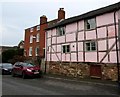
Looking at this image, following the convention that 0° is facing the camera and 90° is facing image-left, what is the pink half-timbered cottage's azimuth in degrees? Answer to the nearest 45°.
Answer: approximately 45°

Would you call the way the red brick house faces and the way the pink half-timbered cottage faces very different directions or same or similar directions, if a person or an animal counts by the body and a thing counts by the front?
same or similar directions

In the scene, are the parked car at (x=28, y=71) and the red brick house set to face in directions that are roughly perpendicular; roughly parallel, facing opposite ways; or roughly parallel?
roughly perpendicular

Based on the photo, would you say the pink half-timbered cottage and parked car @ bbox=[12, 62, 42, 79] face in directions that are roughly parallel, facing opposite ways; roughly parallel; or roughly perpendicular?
roughly perpendicular

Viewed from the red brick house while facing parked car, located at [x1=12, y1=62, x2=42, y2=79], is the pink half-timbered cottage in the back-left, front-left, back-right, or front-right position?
front-left

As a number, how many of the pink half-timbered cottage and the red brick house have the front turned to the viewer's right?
0

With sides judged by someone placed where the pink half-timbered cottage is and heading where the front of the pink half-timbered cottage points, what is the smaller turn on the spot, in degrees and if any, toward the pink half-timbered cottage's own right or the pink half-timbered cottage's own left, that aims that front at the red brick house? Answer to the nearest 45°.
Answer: approximately 90° to the pink half-timbered cottage's own right

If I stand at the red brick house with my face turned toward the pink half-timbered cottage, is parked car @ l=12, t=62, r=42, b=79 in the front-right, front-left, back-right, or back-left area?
front-right

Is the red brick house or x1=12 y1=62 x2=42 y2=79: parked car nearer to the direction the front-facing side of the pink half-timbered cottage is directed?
the parked car

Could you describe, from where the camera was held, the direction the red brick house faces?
facing the viewer and to the left of the viewer

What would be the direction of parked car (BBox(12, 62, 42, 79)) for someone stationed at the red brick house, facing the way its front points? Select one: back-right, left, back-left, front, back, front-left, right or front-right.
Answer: front-left

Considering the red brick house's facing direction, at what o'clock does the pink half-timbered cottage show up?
The pink half-timbered cottage is roughly at 10 o'clock from the red brick house.
